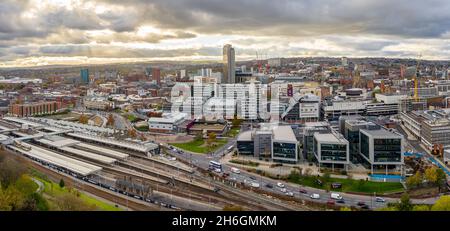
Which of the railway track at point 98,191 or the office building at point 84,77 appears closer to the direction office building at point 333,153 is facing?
the railway track

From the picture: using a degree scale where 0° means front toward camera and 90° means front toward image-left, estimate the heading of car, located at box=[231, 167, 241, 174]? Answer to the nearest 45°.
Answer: approximately 315°

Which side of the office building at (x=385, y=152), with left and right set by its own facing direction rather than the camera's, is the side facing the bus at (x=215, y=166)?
right

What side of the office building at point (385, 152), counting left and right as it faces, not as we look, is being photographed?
front

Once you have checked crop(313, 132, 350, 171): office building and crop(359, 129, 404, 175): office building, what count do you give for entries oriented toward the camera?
2

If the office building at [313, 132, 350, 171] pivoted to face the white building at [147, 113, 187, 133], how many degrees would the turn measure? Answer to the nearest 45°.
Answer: approximately 135° to its right

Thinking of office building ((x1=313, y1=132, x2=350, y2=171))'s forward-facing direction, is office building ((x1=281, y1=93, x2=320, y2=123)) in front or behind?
behind

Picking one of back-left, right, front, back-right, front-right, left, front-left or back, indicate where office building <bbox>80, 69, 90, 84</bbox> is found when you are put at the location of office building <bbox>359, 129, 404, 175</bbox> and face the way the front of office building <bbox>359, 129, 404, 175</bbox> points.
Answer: back-right

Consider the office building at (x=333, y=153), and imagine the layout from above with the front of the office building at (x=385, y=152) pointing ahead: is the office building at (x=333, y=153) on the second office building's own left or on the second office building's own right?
on the second office building's own right

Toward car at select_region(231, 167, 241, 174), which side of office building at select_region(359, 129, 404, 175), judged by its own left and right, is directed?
right

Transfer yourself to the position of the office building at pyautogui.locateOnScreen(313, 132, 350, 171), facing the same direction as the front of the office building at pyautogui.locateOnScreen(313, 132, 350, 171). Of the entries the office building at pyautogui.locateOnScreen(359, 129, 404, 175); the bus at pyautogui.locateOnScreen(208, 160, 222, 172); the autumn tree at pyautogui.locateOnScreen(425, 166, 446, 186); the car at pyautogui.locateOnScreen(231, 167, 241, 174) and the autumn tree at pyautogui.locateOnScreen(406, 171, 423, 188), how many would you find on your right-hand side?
2

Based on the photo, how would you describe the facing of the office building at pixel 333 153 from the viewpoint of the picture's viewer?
facing the viewer

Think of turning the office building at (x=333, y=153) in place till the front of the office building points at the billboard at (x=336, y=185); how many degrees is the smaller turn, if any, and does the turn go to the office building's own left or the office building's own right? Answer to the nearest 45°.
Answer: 0° — it already faces it
